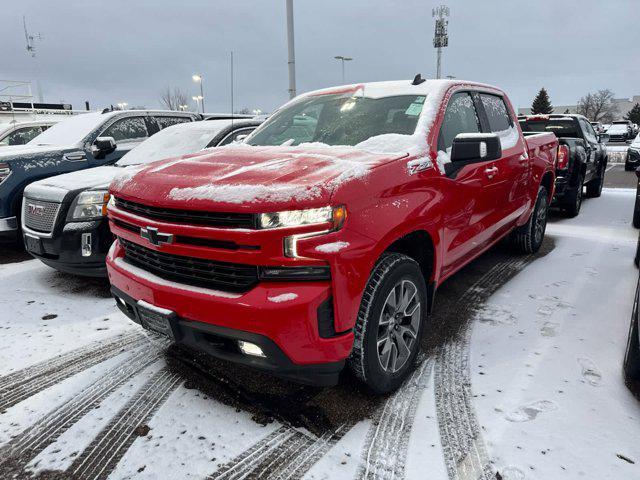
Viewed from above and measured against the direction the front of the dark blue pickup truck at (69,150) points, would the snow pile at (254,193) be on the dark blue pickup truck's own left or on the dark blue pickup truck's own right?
on the dark blue pickup truck's own left

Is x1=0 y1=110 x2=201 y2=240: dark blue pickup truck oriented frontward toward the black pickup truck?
no

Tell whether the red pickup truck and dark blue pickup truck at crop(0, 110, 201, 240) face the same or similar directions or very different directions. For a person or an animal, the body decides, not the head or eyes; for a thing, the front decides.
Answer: same or similar directions

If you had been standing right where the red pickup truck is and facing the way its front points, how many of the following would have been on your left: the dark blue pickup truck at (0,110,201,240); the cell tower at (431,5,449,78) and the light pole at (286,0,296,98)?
0

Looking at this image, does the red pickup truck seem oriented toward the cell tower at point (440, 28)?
no

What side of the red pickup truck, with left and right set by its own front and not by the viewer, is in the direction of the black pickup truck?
back

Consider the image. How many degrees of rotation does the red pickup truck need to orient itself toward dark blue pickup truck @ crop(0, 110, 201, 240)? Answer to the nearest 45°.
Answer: approximately 90° to its right

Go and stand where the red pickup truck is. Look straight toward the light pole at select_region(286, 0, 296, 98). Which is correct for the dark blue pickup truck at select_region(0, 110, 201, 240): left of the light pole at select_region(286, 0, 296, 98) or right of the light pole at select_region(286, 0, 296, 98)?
left

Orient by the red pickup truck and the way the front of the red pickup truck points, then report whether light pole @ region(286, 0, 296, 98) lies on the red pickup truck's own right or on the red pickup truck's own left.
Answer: on the red pickup truck's own right

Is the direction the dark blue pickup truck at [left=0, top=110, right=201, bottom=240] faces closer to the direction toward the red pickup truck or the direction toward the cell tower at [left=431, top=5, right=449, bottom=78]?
the red pickup truck

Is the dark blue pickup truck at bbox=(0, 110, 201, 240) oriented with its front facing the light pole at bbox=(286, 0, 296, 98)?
no

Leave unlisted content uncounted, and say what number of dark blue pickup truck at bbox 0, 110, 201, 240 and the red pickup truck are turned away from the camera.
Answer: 0
